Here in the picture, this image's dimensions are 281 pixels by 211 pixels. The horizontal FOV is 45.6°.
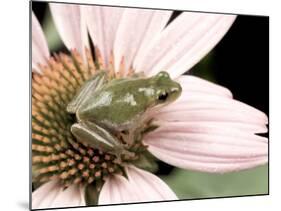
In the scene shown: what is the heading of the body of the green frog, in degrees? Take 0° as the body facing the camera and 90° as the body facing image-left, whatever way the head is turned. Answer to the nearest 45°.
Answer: approximately 270°
